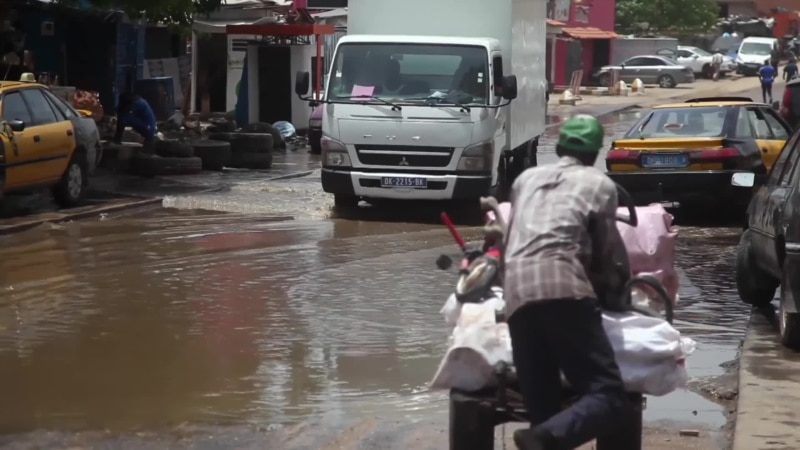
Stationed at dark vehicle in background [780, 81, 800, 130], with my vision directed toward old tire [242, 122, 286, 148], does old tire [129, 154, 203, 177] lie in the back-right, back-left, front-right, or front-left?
front-left

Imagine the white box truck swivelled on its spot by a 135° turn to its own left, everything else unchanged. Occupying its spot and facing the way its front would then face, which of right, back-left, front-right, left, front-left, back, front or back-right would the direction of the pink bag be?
back-right

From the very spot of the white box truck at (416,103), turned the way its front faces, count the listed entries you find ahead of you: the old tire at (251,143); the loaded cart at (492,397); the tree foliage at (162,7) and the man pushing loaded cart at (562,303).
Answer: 2

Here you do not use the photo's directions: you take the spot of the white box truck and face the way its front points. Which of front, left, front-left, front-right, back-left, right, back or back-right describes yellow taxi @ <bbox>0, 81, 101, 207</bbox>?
right

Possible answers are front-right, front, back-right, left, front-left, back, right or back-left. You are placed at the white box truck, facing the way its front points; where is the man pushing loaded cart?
front

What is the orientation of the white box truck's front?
toward the camera

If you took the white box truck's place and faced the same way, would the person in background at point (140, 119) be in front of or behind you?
behind

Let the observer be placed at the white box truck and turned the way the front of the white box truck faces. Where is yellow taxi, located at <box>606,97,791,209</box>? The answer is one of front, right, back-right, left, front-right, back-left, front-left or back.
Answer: left

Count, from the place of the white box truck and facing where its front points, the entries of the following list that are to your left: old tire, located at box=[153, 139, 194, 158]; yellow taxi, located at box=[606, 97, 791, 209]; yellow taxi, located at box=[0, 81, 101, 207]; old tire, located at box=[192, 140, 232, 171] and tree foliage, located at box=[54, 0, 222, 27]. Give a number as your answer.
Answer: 1

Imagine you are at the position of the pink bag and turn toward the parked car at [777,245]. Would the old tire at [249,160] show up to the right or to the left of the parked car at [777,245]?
left

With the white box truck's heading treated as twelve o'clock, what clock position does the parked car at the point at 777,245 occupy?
The parked car is roughly at 11 o'clock from the white box truck.

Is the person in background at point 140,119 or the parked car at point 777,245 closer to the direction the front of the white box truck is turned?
the parked car

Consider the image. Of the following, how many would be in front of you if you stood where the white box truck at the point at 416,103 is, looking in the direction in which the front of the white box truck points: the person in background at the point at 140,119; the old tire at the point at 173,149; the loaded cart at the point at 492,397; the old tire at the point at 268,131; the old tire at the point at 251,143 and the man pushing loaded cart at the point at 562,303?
2

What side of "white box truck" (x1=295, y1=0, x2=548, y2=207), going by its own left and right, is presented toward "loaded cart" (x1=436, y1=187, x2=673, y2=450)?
front

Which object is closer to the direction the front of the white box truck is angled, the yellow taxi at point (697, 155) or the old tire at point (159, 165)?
the yellow taxi

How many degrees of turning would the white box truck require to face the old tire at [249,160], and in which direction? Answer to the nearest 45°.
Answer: approximately 135° to its right
